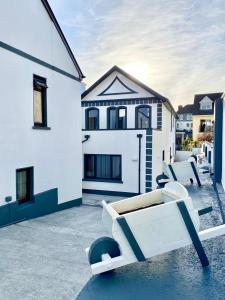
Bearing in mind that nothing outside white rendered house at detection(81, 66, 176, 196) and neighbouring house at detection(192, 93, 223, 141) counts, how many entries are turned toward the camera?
2

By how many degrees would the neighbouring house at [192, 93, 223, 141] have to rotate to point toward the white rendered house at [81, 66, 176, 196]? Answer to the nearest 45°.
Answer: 0° — it already faces it

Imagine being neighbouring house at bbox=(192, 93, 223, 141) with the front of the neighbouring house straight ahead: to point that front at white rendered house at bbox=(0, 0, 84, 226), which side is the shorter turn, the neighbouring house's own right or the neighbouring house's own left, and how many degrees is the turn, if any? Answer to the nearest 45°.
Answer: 0° — it already faces it

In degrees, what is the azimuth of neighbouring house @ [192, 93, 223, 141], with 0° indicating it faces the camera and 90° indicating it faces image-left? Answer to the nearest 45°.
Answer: approximately 0°

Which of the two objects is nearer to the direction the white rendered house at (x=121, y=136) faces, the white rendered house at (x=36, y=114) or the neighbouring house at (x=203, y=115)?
the white rendered house

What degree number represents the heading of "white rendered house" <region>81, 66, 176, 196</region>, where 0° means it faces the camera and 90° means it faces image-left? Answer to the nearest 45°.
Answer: approximately 0°

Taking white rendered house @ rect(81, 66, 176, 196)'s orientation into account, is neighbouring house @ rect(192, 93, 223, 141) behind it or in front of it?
behind
